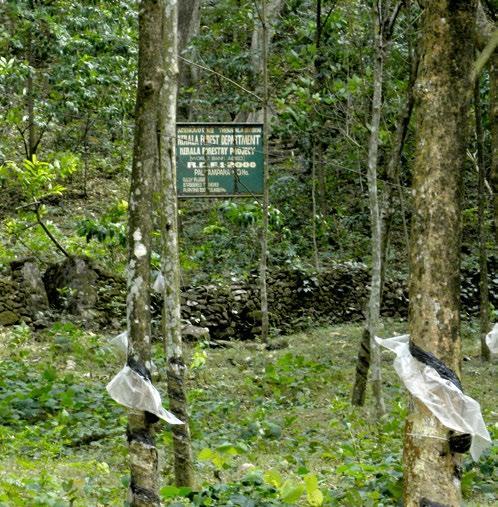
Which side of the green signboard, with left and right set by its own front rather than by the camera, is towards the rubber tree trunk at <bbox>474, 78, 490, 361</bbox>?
left

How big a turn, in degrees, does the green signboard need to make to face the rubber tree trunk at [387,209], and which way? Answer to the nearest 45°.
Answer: approximately 45° to its left

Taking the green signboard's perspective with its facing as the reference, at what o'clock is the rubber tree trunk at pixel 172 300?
The rubber tree trunk is roughly at 12 o'clock from the green signboard.

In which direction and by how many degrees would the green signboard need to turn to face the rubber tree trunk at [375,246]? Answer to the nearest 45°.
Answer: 0° — it already faces it

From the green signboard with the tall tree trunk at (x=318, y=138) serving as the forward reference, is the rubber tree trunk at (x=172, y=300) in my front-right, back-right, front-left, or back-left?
back-right

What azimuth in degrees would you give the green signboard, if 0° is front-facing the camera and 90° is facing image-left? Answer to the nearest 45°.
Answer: approximately 0°

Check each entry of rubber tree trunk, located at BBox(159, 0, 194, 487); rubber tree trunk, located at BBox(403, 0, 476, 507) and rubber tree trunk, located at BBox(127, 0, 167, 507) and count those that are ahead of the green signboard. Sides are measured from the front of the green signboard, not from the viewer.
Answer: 3

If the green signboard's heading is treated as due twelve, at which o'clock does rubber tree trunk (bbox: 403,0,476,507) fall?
The rubber tree trunk is roughly at 12 o'clock from the green signboard.

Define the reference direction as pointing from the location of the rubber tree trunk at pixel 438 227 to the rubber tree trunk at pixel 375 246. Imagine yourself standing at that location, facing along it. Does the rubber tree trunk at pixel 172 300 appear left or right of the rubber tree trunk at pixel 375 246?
left
